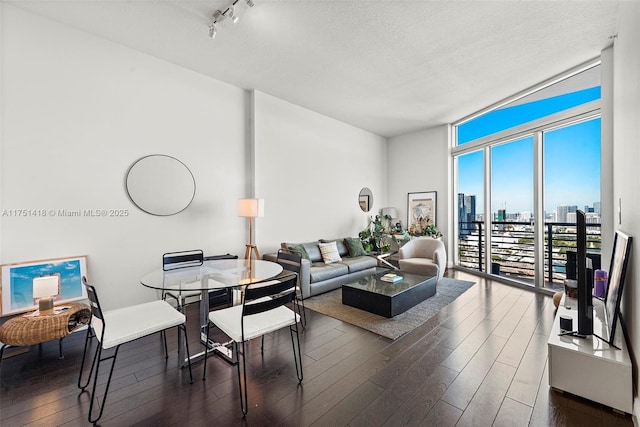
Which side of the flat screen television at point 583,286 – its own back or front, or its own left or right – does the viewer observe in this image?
left

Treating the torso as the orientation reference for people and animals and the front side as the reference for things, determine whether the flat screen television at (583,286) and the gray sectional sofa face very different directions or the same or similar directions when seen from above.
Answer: very different directions

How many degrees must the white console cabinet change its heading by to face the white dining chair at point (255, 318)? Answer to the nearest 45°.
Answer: approximately 45° to its left

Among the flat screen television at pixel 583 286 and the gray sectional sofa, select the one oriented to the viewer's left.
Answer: the flat screen television

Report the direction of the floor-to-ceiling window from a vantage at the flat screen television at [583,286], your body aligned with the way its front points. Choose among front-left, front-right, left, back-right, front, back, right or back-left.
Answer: right

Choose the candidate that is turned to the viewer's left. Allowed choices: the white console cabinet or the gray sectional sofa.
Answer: the white console cabinet

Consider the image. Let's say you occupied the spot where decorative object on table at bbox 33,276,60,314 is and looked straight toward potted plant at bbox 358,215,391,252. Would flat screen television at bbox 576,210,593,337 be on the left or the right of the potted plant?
right

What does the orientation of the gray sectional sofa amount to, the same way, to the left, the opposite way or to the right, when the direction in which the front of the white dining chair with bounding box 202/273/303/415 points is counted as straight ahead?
the opposite way

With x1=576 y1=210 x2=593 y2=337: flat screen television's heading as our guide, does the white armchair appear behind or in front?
in front

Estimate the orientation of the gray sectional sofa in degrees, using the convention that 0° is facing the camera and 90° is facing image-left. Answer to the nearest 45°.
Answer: approximately 315°

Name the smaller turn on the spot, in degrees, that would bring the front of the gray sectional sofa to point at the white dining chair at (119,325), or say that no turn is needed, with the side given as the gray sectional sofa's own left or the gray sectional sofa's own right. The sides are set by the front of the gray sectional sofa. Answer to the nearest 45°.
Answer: approximately 90° to the gray sectional sofa's own right

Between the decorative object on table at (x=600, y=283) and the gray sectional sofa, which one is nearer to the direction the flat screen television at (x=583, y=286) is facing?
the gray sectional sofa

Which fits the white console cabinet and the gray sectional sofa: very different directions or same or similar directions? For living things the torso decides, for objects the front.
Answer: very different directions

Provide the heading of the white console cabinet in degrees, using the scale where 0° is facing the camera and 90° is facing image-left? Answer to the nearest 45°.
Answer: approximately 90°

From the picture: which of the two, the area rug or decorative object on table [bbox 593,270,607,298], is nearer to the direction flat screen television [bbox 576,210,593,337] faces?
the area rug
